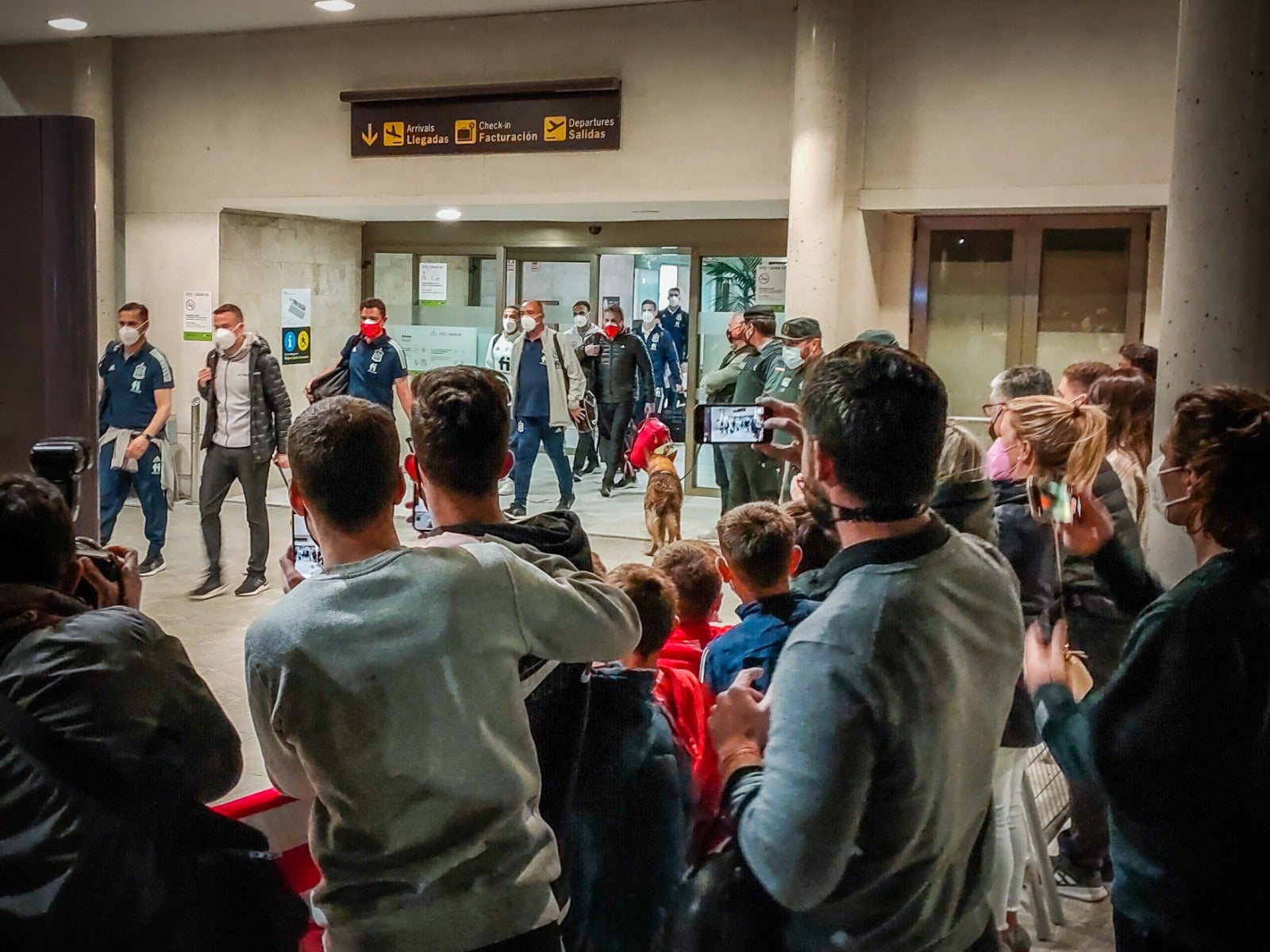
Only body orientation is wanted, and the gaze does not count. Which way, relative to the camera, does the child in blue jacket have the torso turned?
away from the camera

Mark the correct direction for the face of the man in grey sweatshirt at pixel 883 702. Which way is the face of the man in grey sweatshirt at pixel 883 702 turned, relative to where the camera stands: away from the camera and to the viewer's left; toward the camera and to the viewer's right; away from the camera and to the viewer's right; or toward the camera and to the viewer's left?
away from the camera and to the viewer's left

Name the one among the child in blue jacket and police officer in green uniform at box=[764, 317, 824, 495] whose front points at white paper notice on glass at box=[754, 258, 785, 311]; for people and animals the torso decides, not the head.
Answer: the child in blue jacket

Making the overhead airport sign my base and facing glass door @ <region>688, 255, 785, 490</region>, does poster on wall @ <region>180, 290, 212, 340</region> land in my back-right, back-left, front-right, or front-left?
back-left

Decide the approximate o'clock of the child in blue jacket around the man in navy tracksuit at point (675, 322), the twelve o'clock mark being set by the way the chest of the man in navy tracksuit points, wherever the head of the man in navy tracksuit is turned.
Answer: The child in blue jacket is roughly at 12 o'clock from the man in navy tracksuit.
